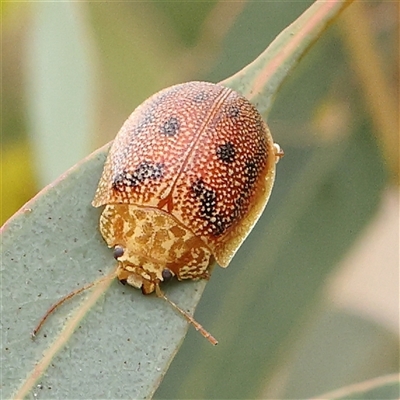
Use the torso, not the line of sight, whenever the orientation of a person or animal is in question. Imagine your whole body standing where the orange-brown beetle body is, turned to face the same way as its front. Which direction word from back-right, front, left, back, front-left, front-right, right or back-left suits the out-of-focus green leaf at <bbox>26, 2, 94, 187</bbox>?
right

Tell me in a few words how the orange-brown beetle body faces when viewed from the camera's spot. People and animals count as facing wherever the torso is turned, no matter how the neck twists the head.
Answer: facing the viewer and to the left of the viewer

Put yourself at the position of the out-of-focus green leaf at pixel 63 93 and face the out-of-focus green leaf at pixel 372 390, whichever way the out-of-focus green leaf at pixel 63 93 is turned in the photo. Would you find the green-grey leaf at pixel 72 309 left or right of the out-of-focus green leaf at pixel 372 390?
right
